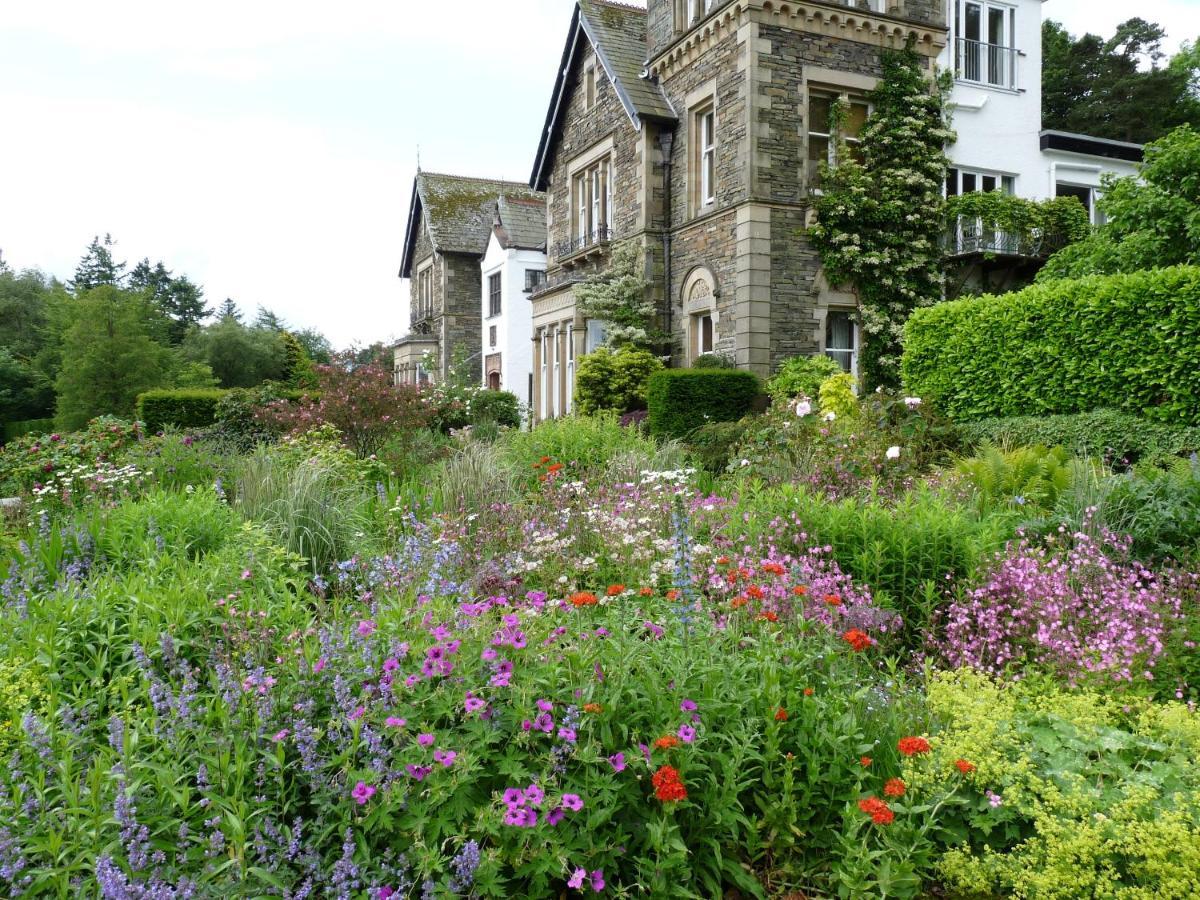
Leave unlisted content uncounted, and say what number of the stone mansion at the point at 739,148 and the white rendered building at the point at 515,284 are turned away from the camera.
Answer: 0

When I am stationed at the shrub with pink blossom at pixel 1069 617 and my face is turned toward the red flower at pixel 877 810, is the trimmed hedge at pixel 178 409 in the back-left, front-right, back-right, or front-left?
back-right

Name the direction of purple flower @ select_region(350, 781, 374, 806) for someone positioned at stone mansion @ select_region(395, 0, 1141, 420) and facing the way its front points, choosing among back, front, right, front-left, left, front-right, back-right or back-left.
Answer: front-left

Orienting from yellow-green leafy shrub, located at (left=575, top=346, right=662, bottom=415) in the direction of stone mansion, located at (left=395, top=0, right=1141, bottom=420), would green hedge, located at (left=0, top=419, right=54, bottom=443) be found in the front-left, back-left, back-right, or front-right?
back-left

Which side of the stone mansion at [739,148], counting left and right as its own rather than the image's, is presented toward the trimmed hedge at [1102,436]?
left

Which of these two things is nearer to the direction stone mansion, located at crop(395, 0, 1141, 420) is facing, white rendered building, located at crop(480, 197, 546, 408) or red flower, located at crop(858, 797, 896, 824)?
the red flower

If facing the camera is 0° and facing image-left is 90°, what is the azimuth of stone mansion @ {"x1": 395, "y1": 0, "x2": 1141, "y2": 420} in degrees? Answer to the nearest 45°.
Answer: approximately 45°

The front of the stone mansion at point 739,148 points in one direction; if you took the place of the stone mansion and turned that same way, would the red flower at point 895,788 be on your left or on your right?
on your left

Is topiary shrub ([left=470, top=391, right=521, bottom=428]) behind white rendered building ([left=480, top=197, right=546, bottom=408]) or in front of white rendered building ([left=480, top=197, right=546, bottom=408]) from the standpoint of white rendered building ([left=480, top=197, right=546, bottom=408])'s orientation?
in front

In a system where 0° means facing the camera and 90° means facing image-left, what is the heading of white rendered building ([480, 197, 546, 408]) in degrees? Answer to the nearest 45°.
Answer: approximately 45°
